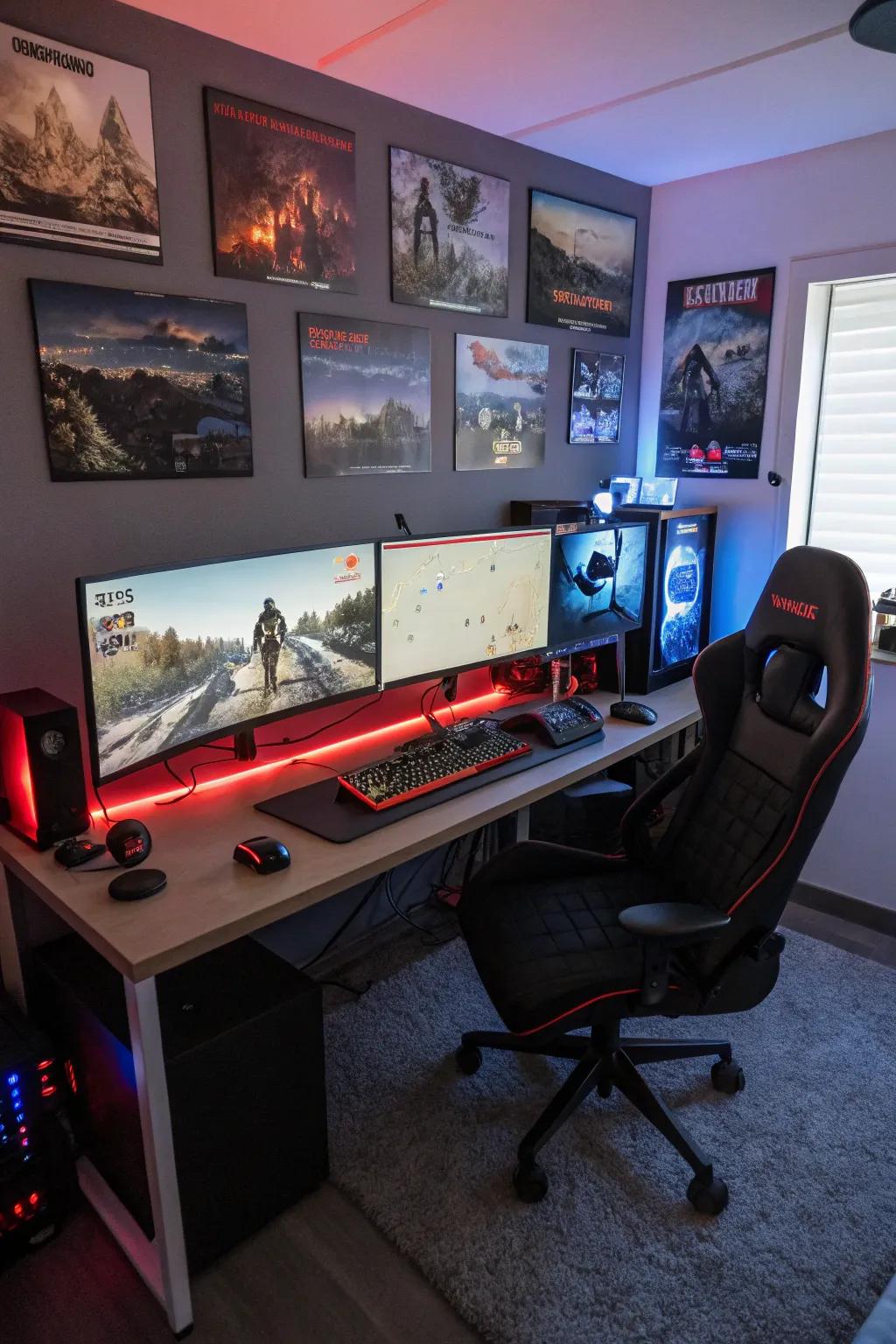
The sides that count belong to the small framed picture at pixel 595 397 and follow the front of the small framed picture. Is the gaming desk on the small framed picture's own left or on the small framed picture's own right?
on the small framed picture's own right

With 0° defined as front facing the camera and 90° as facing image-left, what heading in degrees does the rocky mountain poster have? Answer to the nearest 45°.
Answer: approximately 315°

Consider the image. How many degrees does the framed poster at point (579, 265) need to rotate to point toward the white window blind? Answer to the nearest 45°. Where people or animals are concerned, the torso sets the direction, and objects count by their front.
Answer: approximately 45° to its left

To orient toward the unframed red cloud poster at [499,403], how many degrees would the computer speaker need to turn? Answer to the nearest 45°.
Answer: approximately 90° to its left

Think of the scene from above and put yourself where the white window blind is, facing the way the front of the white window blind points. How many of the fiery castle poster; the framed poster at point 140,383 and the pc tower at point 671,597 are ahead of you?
3

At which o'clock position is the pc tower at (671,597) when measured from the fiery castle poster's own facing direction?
The pc tower is roughly at 10 o'clock from the fiery castle poster.

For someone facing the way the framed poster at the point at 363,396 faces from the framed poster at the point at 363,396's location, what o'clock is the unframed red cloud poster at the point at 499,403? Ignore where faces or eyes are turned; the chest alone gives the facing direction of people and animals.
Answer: the unframed red cloud poster at the point at 499,403 is roughly at 9 o'clock from the framed poster at the point at 363,396.

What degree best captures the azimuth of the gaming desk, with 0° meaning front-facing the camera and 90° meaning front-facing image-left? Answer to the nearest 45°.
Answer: approximately 315°

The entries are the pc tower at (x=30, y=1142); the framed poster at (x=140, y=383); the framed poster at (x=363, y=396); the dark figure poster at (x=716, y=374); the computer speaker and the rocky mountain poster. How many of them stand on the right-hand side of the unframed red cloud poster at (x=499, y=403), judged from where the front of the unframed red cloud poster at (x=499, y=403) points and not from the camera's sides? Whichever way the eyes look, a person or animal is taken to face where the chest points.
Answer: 5

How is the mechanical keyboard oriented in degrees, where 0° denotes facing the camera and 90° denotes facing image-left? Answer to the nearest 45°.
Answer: approximately 315°
